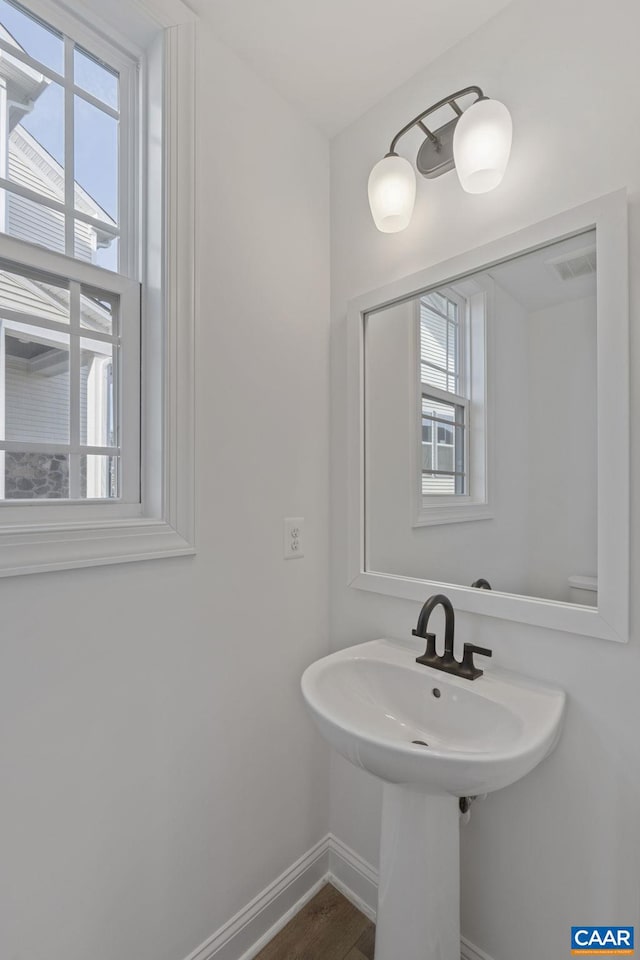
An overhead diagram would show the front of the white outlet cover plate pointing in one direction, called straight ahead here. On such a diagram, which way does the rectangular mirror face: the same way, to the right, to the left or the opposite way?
to the right

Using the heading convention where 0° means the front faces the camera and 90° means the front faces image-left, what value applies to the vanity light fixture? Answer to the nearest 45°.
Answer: approximately 45°

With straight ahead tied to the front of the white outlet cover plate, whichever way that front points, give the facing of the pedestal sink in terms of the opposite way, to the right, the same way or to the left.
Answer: to the right

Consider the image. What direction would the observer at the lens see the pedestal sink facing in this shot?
facing the viewer and to the left of the viewer

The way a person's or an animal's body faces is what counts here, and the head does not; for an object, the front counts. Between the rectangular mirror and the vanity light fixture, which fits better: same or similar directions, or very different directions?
same or similar directions

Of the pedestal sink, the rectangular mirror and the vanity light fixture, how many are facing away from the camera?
0

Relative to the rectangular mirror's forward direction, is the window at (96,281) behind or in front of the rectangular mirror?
in front

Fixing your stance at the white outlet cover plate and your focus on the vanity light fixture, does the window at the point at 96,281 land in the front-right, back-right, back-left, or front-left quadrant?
back-right

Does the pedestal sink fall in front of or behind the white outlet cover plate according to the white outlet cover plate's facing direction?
in front

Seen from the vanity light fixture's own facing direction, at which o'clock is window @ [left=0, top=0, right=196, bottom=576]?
The window is roughly at 1 o'clock from the vanity light fixture.

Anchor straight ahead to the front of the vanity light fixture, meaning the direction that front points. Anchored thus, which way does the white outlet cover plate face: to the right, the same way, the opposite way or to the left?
to the left
